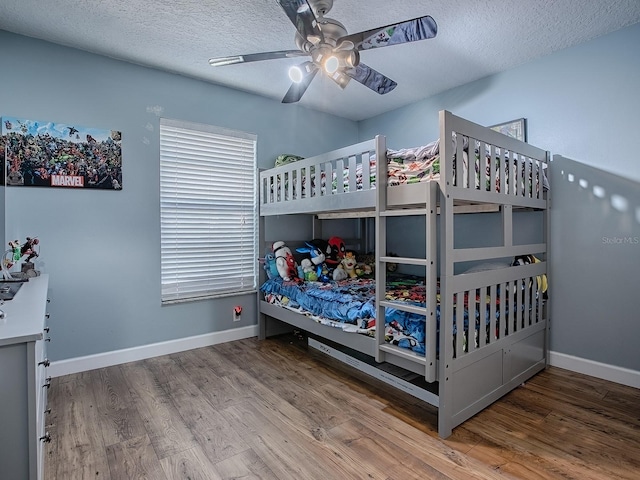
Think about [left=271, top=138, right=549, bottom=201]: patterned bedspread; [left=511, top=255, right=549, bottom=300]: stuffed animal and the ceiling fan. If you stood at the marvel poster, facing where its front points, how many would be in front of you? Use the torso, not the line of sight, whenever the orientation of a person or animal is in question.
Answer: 3

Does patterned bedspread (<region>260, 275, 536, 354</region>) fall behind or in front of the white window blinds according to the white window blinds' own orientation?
in front

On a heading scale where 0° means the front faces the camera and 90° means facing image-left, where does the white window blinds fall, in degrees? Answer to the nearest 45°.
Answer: approximately 315°

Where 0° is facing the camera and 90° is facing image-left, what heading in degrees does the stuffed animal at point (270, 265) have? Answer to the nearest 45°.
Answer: approximately 315°

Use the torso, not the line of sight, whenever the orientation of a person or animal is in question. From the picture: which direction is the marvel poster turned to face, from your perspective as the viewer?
facing the viewer and to the right of the viewer

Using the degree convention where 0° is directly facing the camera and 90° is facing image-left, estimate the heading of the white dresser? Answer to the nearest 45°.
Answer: approximately 270°

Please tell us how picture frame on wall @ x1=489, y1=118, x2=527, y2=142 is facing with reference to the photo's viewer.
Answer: facing the viewer and to the left of the viewer

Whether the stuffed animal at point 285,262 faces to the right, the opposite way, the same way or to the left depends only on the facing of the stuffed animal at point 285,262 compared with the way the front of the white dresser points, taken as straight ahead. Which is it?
to the right

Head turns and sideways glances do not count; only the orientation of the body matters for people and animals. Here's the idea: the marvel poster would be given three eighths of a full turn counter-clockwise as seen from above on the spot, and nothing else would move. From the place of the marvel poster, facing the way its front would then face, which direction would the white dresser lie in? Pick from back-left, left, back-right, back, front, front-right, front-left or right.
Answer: back

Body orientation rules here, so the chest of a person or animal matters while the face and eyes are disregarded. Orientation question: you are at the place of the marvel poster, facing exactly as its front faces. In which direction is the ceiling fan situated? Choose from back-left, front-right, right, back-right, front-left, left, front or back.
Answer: front

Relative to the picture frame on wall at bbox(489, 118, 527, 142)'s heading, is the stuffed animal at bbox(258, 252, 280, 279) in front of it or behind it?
in front
